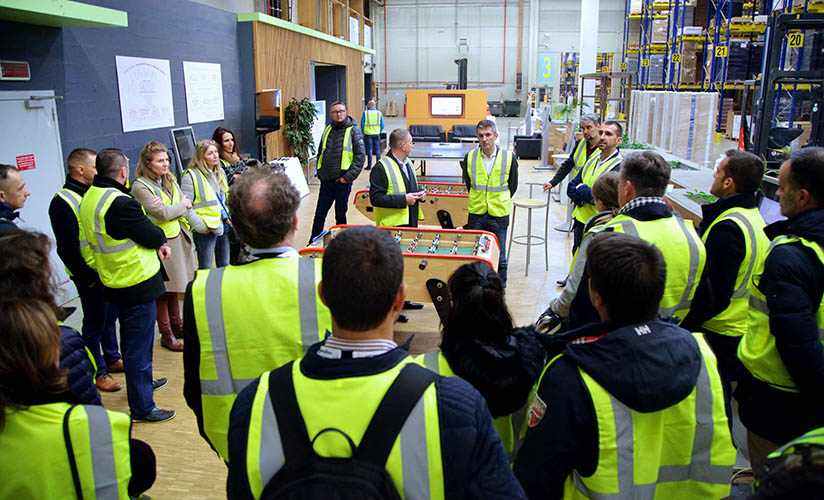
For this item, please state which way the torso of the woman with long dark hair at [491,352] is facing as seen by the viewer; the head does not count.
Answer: away from the camera

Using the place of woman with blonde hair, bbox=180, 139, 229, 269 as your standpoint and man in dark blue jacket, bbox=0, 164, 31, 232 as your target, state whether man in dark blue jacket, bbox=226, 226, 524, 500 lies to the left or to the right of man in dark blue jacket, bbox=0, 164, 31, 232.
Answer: left

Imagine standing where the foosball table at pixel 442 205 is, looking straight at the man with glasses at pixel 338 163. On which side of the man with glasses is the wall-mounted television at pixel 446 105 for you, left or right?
right

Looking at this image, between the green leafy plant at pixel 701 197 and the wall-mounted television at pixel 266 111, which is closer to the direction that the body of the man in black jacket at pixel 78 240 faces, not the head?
the green leafy plant

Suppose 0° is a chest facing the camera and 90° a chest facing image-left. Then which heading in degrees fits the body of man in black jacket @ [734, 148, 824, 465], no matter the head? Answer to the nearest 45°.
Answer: approximately 90°

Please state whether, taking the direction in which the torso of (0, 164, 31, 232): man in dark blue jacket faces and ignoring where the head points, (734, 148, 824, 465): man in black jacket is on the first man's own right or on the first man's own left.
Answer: on the first man's own right

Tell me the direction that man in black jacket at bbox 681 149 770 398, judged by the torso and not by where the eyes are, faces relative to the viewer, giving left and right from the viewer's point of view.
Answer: facing to the left of the viewer

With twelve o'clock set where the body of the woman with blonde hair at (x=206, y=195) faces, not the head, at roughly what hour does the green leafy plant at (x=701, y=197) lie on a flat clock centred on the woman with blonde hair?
The green leafy plant is roughly at 11 o'clock from the woman with blonde hair.

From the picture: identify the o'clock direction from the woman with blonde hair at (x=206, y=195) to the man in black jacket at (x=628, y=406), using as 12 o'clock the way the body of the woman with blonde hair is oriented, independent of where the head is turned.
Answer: The man in black jacket is roughly at 1 o'clock from the woman with blonde hair.
